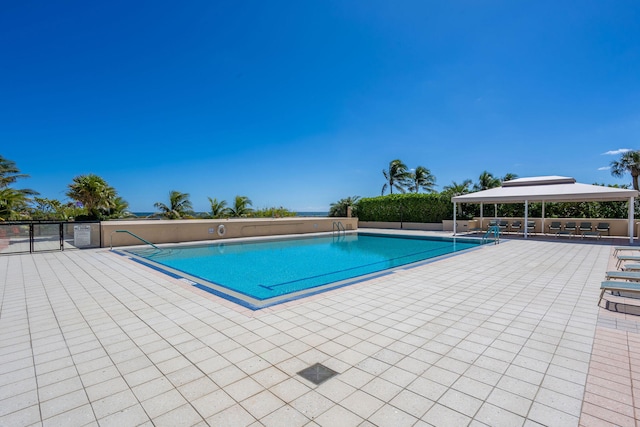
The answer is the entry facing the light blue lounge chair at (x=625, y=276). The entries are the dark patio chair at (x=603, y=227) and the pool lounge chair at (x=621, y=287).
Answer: the dark patio chair at (x=603, y=227)

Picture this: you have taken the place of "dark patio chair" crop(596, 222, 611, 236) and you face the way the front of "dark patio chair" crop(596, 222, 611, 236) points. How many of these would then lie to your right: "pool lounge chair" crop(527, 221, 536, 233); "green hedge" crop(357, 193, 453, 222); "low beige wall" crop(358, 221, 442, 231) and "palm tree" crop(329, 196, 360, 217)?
4

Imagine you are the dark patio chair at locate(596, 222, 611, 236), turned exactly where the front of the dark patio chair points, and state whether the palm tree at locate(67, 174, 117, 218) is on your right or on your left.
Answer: on your right

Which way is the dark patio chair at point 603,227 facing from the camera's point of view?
toward the camera

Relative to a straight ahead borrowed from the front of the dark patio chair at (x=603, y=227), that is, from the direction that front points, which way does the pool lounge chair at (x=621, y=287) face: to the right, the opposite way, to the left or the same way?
to the right

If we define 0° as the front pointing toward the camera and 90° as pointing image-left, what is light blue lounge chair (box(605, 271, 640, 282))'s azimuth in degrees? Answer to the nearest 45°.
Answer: approximately 90°

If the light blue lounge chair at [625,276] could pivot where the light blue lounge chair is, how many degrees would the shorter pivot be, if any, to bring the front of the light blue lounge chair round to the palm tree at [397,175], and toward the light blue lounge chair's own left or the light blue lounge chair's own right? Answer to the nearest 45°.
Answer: approximately 45° to the light blue lounge chair's own right

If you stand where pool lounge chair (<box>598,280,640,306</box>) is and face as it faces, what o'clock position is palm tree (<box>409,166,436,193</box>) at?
The palm tree is roughly at 2 o'clock from the pool lounge chair.

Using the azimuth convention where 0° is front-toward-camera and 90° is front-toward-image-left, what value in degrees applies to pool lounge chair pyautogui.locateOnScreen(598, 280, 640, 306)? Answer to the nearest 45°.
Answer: approximately 90°

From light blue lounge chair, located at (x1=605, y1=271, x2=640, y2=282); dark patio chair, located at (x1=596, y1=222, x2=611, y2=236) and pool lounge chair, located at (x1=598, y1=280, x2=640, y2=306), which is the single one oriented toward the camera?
dark patio chair, located at (x1=596, y1=222, x2=611, y2=236)

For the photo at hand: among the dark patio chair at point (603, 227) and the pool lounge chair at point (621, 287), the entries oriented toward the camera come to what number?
1

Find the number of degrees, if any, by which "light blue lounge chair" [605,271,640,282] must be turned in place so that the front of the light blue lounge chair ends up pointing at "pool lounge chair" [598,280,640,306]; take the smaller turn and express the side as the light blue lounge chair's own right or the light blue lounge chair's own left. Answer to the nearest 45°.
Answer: approximately 90° to the light blue lounge chair's own left

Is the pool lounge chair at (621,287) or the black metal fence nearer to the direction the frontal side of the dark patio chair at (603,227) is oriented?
the pool lounge chair

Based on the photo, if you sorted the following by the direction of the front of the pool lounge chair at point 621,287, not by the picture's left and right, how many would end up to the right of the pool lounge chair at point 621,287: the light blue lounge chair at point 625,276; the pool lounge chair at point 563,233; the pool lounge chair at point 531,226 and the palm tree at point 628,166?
4

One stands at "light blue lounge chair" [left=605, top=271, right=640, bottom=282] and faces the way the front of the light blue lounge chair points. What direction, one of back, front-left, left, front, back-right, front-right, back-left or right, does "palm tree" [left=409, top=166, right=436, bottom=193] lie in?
front-right

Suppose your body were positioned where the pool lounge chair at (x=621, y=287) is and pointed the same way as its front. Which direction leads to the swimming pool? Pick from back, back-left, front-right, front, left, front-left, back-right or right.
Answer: front

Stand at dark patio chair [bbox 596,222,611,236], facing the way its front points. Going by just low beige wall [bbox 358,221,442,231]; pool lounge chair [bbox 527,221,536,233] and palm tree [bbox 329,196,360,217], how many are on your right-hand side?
3

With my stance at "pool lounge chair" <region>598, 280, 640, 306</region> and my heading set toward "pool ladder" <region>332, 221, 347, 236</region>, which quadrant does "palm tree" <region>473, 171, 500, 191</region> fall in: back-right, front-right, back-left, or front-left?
front-right
